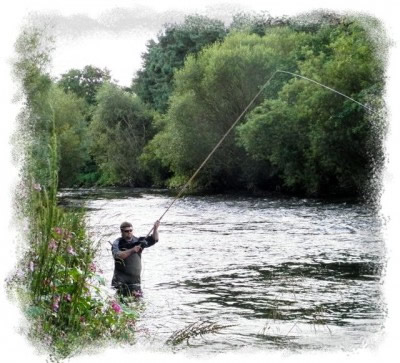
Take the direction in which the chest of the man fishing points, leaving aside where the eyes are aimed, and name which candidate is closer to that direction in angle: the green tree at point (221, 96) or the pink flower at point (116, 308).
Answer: the pink flower

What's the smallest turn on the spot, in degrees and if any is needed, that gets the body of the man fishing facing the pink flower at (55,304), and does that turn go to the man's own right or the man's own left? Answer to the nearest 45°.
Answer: approximately 45° to the man's own right

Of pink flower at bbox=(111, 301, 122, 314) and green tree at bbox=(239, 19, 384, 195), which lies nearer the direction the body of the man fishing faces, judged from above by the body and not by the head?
the pink flower

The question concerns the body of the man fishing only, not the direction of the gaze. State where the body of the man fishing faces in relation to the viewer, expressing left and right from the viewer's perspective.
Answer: facing the viewer and to the right of the viewer

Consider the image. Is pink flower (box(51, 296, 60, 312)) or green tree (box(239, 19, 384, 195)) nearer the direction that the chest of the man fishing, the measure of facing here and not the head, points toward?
the pink flower

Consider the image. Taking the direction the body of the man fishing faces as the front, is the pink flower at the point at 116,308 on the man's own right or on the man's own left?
on the man's own right

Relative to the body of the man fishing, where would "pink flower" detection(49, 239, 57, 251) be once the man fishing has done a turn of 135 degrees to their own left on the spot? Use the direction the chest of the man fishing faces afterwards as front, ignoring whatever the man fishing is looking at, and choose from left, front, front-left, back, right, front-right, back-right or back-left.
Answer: back

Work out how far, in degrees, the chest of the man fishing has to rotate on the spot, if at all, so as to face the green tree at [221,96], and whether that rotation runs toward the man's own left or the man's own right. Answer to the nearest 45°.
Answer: approximately 135° to the man's own left

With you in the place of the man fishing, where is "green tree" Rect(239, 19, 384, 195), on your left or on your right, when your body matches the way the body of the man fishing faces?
on your left
